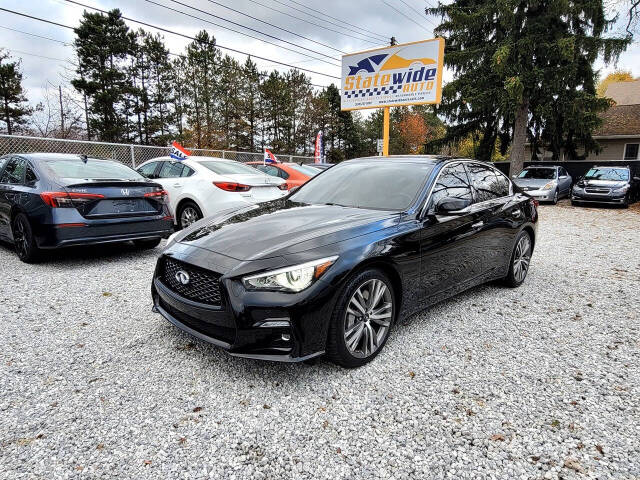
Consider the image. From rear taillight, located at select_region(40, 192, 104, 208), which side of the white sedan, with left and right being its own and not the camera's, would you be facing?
left

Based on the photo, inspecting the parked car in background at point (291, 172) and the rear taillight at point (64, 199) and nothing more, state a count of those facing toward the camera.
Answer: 1

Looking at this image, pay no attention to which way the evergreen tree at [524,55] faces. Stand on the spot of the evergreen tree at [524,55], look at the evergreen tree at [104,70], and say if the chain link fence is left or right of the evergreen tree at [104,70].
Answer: left

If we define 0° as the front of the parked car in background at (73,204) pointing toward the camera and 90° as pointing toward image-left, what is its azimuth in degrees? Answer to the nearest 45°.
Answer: approximately 135°

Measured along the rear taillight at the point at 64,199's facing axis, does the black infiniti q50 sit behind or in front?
in front

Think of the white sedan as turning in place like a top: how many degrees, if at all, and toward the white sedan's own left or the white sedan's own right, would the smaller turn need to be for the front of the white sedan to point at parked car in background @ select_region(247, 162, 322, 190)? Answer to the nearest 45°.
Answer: approximately 90° to the white sedan's own right

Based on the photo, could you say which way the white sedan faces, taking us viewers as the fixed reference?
facing away from the viewer and to the left of the viewer

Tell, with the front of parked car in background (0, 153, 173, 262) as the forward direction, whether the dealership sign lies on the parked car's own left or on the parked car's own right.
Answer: on the parked car's own right

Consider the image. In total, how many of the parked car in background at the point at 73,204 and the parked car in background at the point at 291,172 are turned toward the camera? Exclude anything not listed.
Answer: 0

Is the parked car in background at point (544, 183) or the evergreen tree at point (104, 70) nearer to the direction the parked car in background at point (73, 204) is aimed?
the evergreen tree

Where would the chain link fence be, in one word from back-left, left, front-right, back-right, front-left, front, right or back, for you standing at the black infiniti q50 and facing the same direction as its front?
right

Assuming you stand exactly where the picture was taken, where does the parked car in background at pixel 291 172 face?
facing away from the viewer and to the left of the viewer

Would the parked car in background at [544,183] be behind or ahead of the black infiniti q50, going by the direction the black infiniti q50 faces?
behind

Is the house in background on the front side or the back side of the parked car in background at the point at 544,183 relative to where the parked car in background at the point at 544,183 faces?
on the back side
